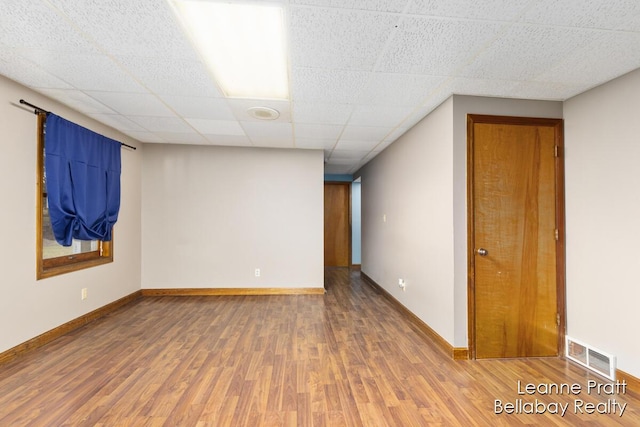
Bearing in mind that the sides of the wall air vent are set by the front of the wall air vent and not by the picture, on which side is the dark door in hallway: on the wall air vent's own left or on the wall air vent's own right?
on the wall air vent's own right

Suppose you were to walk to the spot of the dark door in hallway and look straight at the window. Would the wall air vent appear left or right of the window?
left

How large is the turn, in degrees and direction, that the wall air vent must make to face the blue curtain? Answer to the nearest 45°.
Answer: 0° — it already faces it

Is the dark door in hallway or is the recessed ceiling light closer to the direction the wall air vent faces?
the recessed ceiling light

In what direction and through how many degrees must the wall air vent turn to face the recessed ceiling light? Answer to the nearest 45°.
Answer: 0° — it already faces it

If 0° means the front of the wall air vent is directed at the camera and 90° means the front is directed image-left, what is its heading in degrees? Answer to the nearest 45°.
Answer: approximately 45°

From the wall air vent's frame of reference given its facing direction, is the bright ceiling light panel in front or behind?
in front

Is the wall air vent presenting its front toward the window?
yes
